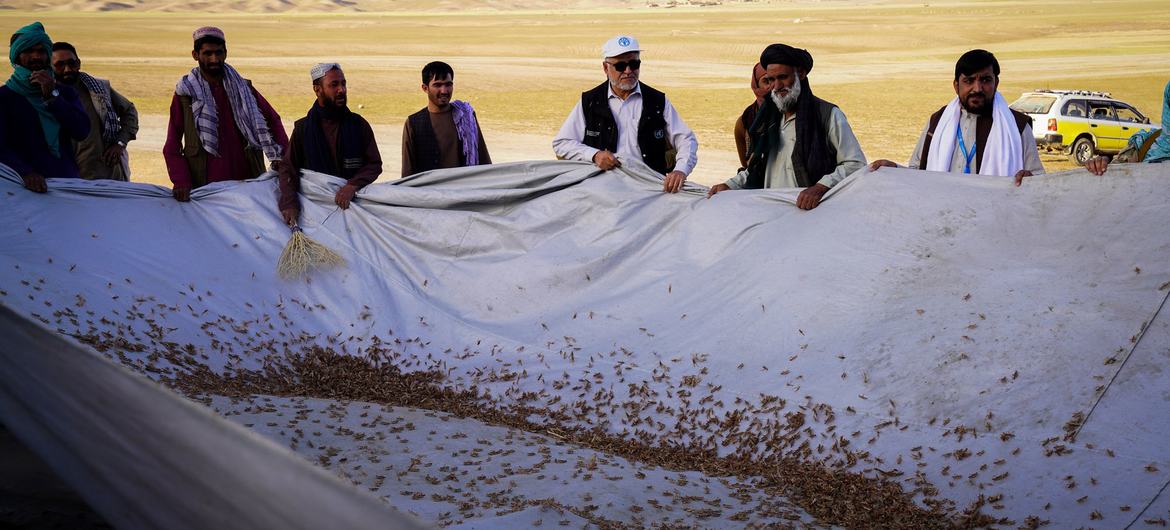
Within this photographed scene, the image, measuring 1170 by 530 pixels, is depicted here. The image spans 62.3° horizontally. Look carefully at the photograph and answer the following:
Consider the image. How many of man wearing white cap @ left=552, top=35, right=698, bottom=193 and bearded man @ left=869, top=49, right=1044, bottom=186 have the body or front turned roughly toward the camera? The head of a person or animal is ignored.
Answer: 2

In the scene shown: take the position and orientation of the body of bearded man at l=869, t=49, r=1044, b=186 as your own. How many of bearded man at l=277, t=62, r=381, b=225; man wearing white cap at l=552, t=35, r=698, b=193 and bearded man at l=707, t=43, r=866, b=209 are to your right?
3

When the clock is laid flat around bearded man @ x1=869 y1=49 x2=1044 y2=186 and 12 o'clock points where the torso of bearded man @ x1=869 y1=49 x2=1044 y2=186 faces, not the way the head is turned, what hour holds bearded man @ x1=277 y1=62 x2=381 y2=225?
bearded man @ x1=277 y1=62 x2=381 y2=225 is roughly at 3 o'clock from bearded man @ x1=869 y1=49 x2=1044 y2=186.

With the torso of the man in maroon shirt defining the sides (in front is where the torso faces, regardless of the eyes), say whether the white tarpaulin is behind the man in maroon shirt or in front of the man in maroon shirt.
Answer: in front

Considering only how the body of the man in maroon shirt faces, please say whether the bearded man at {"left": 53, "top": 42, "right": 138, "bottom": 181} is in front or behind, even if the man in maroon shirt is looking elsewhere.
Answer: behind

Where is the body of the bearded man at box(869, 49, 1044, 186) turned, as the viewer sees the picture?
toward the camera

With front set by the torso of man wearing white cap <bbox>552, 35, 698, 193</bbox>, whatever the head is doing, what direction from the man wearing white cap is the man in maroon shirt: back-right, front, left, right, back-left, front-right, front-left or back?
right

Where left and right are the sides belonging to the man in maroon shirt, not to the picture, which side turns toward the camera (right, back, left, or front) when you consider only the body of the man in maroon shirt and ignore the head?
front

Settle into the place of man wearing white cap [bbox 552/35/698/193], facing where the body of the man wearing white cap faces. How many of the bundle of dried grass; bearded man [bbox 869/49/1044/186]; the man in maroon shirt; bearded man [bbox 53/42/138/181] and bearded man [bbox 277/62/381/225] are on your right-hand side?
4

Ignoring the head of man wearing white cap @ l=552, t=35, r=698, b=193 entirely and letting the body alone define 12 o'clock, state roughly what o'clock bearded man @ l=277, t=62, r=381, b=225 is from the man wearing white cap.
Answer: The bearded man is roughly at 3 o'clock from the man wearing white cap.

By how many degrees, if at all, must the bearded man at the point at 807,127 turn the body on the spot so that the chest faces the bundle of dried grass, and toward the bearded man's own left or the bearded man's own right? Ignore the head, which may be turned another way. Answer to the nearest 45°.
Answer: approximately 45° to the bearded man's own right

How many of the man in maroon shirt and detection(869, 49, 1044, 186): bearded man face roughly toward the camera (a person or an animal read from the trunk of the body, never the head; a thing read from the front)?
2

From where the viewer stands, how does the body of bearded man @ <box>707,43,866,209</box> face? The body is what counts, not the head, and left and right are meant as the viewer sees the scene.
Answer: facing the viewer and to the left of the viewer

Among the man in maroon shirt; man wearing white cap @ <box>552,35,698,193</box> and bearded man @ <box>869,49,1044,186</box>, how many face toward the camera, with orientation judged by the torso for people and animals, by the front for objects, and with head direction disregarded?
3

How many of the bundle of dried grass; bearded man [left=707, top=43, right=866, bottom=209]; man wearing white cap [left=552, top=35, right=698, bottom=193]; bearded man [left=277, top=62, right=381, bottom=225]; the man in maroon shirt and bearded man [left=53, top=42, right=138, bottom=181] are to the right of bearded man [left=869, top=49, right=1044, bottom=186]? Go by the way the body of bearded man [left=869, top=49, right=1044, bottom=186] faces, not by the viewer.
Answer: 6

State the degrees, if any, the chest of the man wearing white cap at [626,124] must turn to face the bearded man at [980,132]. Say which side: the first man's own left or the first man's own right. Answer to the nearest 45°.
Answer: approximately 45° to the first man's own left

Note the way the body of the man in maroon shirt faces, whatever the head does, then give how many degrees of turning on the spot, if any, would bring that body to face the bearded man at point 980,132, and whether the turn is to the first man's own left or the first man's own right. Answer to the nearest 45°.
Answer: approximately 45° to the first man's own left
